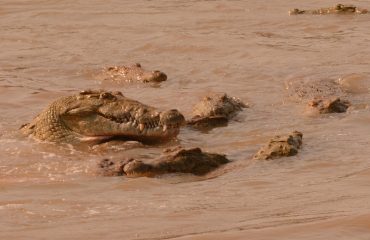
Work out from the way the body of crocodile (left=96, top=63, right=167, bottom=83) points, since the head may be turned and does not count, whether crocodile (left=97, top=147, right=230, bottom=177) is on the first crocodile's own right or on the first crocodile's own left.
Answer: on the first crocodile's own right

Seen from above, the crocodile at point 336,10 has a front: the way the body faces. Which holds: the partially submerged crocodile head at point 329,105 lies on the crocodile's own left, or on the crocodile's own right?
on the crocodile's own left

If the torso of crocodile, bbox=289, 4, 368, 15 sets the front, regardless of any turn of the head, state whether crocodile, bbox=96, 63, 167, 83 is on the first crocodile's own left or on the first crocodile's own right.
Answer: on the first crocodile's own left

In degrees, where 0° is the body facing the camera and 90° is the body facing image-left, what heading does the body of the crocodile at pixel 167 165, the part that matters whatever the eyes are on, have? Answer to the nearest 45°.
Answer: approximately 90°

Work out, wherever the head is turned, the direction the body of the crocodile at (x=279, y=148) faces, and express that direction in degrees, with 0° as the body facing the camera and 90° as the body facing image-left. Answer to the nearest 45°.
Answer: approximately 45°

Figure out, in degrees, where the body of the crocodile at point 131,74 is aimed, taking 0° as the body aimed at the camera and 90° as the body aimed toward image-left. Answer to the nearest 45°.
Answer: approximately 270°

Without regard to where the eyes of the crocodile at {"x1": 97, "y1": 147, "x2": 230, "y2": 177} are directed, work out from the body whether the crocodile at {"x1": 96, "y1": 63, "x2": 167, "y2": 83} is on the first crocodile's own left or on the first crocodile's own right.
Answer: on the first crocodile's own right

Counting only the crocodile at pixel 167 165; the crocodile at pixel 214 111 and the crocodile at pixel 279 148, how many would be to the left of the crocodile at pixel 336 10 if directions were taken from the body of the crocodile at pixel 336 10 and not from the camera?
3

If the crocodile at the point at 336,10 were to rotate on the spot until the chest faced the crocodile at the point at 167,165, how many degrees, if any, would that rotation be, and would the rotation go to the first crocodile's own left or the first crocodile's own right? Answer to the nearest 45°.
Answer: approximately 90° to the first crocodile's own left

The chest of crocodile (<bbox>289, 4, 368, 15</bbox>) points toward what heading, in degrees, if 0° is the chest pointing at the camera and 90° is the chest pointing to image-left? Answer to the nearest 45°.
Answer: approximately 90°
